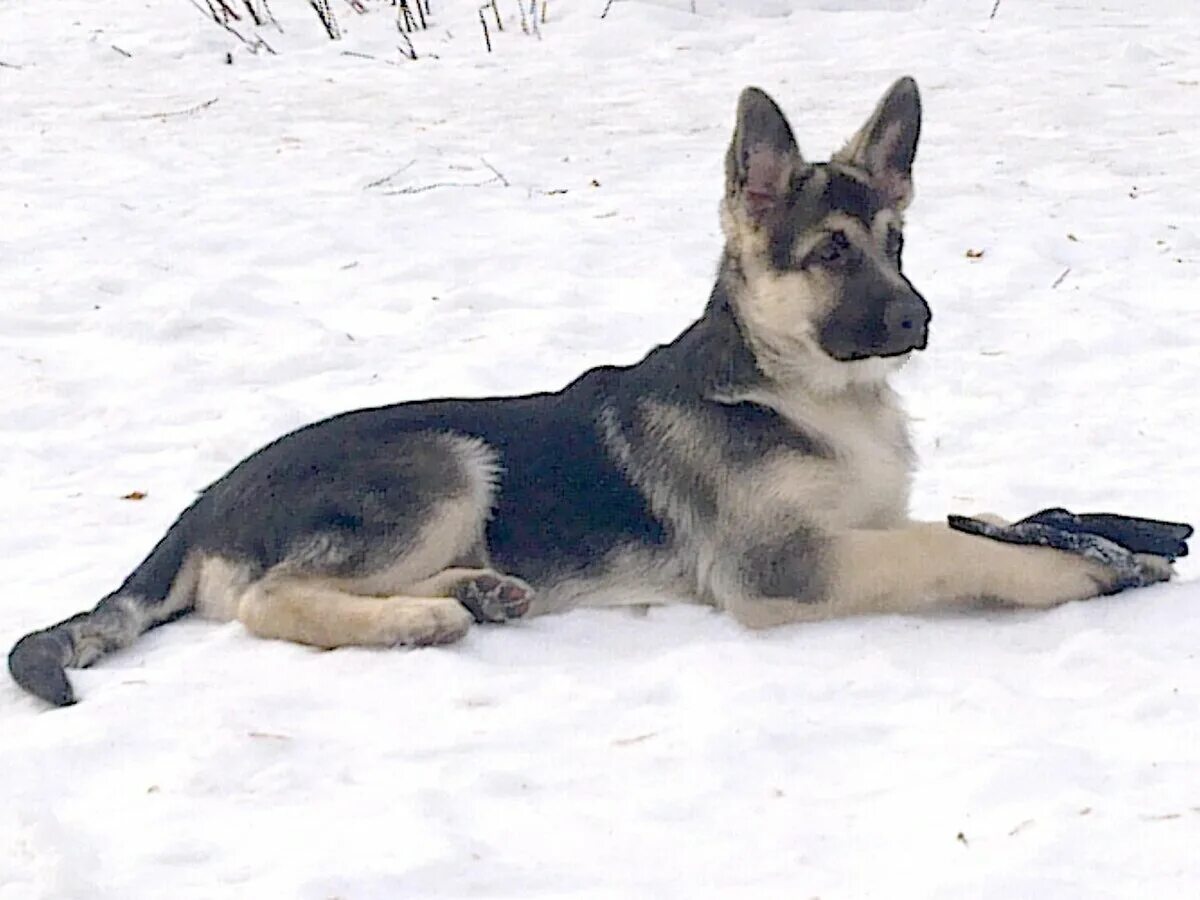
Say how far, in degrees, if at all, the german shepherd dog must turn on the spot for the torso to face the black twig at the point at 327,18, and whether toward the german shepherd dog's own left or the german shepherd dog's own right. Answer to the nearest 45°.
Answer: approximately 90° to the german shepherd dog's own left

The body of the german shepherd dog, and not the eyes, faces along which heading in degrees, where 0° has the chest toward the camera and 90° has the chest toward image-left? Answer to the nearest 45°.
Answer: approximately 270°

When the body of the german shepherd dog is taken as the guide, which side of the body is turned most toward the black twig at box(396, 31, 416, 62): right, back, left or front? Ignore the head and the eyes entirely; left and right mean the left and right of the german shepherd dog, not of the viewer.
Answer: left

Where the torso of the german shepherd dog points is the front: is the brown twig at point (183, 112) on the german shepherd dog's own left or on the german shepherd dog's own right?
on the german shepherd dog's own left

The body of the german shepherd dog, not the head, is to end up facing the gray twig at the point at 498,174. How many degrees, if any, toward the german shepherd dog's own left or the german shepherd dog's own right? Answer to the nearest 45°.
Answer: approximately 90° to the german shepherd dog's own left

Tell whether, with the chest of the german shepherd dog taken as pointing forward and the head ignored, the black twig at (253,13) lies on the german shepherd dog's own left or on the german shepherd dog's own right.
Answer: on the german shepherd dog's own left

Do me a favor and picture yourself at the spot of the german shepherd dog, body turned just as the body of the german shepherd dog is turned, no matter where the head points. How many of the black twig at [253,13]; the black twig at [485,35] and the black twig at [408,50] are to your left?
3
